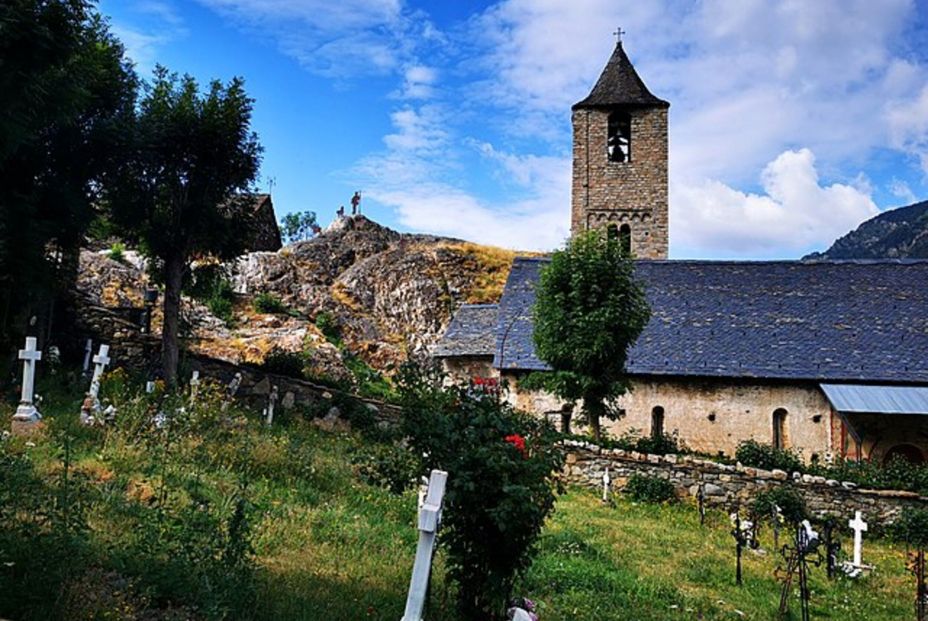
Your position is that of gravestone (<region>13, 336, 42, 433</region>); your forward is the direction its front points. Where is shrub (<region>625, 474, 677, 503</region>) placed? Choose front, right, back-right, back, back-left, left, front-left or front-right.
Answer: left

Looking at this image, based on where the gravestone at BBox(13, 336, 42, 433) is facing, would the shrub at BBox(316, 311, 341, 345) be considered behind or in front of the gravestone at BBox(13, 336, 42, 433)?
behind

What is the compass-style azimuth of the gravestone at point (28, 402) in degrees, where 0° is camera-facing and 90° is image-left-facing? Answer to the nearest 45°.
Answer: approximately 0°

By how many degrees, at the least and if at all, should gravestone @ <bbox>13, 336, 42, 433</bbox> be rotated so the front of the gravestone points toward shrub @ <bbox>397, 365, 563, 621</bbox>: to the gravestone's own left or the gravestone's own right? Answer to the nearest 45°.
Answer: approximately 45° to the gravestone's own left

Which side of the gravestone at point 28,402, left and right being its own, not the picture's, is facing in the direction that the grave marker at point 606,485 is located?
left

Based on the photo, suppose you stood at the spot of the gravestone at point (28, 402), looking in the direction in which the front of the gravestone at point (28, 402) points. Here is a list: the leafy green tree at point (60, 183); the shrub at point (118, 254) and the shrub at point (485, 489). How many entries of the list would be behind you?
2

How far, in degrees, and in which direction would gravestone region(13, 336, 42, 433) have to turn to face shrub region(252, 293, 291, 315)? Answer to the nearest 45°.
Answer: approximately 135° to its left

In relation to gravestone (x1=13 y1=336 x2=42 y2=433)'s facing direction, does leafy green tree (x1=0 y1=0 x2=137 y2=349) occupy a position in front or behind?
behind

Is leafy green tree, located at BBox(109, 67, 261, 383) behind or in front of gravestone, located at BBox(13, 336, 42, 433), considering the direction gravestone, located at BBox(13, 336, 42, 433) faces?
behind

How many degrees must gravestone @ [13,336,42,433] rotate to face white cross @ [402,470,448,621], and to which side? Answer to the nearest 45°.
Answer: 0° — it already faces it

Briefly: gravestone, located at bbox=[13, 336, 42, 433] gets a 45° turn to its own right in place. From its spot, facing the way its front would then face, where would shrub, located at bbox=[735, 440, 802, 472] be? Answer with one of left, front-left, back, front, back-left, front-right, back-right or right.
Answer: back-left

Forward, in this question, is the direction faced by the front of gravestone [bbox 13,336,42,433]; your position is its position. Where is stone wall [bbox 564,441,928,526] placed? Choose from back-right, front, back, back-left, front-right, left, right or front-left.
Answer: left

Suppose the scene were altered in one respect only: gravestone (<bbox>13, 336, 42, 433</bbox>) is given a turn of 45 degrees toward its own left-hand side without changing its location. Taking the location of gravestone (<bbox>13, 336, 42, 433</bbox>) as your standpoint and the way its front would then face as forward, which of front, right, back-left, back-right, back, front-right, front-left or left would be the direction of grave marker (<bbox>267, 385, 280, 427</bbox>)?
left
